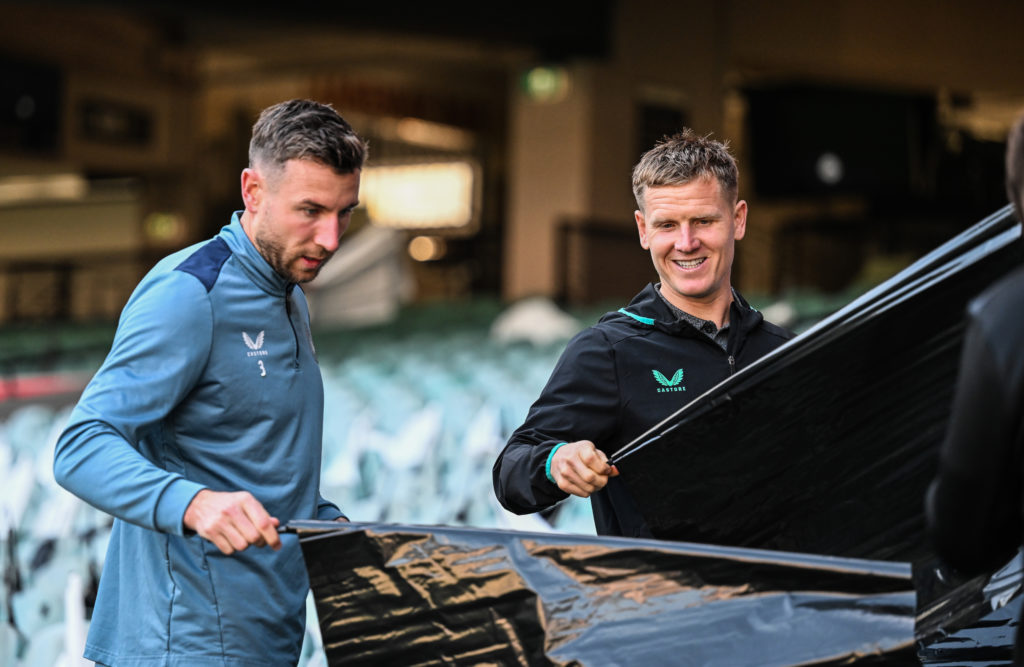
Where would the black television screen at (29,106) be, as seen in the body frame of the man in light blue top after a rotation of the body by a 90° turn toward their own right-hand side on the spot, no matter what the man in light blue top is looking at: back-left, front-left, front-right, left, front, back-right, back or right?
back-right

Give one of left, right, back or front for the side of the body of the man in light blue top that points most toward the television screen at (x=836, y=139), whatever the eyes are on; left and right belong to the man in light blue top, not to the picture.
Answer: left

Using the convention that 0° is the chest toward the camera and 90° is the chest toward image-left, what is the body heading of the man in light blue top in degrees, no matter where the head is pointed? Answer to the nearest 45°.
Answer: approximately 315°
